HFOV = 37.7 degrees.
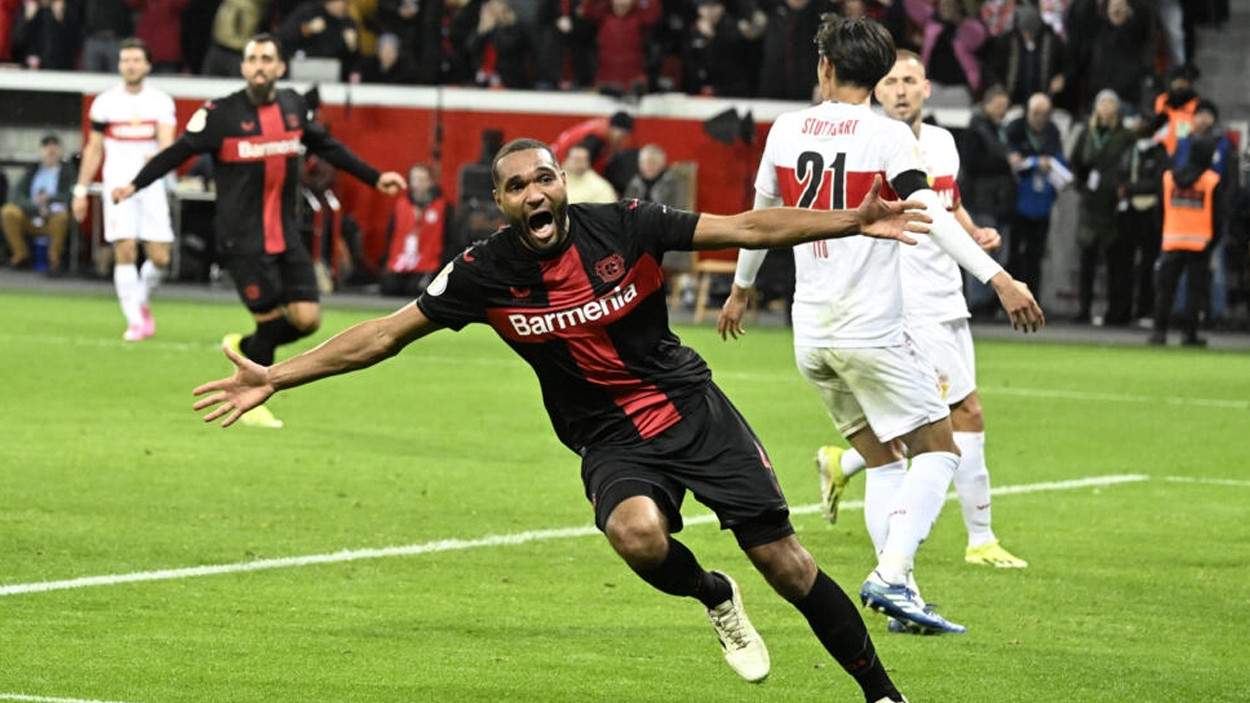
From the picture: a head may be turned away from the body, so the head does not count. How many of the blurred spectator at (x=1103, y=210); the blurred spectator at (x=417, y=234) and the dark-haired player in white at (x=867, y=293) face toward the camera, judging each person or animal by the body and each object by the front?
2

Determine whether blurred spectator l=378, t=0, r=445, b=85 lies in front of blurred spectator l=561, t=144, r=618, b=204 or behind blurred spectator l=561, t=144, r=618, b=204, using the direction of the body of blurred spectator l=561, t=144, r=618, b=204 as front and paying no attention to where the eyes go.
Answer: behind

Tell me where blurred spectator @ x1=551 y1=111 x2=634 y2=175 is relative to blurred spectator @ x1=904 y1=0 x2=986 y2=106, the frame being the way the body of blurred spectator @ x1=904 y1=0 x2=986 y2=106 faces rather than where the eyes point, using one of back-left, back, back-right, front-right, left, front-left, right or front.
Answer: right

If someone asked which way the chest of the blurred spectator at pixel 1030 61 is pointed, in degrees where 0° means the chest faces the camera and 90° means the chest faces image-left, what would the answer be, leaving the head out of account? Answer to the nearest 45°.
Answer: approximately 0°

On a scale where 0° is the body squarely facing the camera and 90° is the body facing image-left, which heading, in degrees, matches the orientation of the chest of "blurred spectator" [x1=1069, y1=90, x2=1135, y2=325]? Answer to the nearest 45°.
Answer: approximately 0°

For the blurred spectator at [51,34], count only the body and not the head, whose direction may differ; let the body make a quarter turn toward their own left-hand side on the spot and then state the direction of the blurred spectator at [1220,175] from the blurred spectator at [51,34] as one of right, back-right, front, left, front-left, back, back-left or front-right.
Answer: front-right

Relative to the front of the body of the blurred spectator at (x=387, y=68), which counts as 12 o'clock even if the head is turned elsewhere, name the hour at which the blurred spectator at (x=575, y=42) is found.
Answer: the blurred spectator at (x=575, y=42) is roughly at 10 o'clock from the blurred spectator at (x=387, y=68).

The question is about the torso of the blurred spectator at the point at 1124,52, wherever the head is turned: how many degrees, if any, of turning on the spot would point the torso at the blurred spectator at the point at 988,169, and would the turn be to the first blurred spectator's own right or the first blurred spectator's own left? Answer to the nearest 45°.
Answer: approximately 45° to the first blurred spectator's own right

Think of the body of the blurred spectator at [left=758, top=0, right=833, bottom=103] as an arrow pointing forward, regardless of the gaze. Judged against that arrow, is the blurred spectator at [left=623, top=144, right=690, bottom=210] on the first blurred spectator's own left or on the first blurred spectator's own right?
on the first blurred spectator's own right
